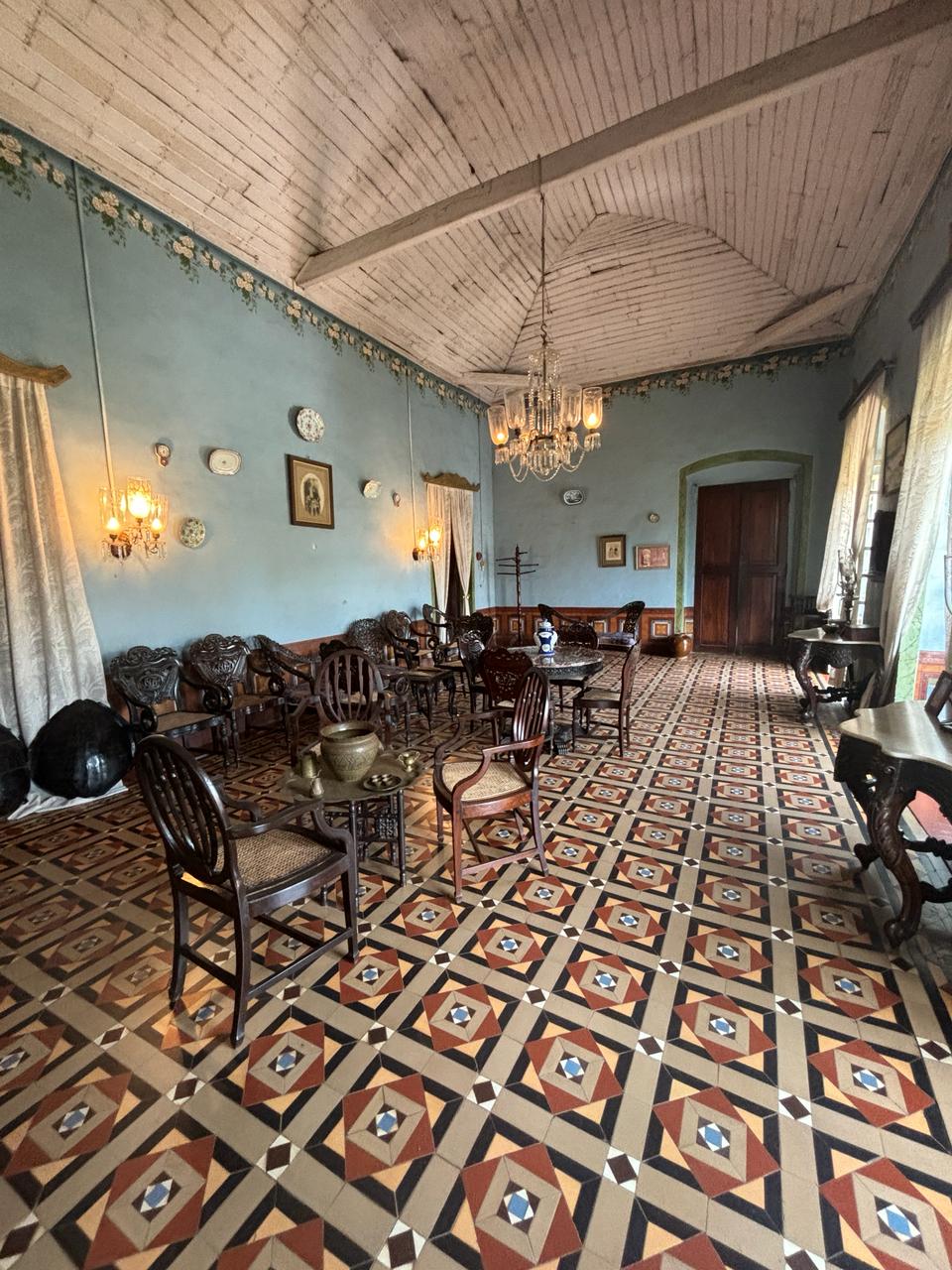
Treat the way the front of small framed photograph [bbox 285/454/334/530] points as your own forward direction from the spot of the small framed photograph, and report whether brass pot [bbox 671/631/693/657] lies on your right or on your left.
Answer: on your left

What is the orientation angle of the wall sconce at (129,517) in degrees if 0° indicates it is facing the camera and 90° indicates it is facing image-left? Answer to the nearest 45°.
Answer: approximately 315°

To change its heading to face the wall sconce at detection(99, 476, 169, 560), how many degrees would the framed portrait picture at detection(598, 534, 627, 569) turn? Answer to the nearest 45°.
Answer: approximately 45° to its right

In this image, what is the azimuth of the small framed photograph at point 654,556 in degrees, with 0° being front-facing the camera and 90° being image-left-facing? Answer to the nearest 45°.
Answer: approximately 0°

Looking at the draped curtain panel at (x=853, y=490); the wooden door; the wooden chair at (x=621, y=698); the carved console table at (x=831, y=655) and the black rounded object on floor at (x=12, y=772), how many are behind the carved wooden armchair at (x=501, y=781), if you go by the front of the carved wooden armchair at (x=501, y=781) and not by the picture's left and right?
4

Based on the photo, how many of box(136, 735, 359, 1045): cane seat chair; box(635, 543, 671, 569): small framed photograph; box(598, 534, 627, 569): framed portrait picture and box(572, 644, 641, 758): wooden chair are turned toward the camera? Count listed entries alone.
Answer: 2

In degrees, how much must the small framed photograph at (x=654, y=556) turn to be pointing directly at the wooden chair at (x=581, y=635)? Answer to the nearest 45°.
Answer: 0° — it already faces it

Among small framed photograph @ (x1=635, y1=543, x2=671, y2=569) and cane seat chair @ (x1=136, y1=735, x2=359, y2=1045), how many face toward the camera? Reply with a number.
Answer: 1

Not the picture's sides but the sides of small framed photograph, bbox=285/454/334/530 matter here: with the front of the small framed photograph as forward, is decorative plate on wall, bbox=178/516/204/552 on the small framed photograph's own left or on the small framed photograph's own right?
on the small framed photograph's own right

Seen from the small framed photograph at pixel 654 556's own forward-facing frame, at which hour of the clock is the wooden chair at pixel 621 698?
The wooden chair is roughly at 12 o'clock from the small framed photograph.
